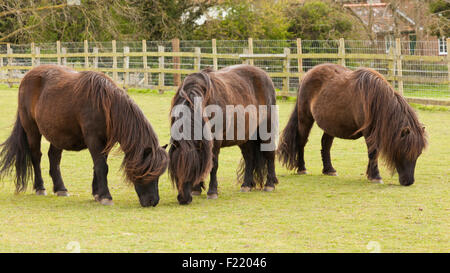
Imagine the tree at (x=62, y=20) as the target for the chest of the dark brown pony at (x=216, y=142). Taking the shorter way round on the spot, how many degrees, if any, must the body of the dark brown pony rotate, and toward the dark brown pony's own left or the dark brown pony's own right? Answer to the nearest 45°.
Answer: approximately 135° to the dark brown pony's own right

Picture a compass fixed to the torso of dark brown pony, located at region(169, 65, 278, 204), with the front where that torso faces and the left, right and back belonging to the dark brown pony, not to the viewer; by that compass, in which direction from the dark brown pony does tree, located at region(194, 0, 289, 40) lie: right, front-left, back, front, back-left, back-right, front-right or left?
back-right

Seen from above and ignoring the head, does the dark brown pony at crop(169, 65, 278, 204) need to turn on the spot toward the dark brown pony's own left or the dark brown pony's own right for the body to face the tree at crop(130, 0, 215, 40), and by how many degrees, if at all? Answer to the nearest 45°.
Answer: approximately 135° to the dark brown pony's own right

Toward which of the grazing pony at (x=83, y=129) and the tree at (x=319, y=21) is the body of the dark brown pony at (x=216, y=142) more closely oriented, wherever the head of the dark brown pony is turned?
the grazing pony

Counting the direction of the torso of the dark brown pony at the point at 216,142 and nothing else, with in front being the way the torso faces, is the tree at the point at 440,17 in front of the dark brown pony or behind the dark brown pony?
behind

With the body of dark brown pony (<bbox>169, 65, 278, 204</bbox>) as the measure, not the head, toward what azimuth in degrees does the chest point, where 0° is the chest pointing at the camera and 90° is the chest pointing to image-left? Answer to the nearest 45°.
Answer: approximately 45°

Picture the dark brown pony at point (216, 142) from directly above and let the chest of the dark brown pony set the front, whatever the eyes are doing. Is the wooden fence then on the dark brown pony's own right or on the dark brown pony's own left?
on the dark brown pony's own right
